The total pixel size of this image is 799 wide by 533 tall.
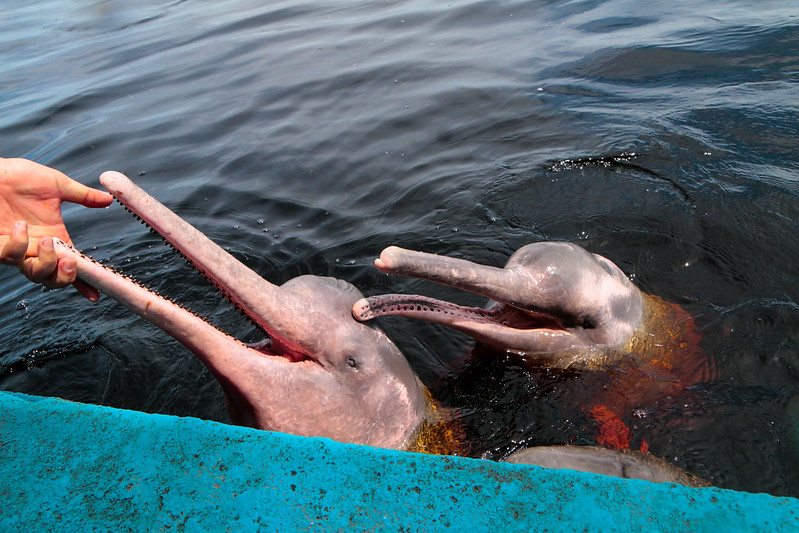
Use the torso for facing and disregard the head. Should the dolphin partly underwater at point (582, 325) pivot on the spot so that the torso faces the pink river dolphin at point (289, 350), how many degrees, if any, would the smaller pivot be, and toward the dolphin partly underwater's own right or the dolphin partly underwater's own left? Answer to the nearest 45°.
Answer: approximately 45° to the dolphin partly underwater's own left

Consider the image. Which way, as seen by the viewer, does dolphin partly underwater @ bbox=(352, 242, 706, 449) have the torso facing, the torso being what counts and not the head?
to the viewer's left

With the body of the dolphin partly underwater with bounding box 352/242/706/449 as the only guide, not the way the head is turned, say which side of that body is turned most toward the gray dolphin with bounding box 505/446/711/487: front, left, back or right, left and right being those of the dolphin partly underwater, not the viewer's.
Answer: left

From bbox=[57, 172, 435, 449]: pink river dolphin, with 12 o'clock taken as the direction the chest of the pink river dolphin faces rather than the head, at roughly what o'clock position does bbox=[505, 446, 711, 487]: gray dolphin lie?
The gray dolphin is roughly at 7 o'clock from the pink river dolphin.

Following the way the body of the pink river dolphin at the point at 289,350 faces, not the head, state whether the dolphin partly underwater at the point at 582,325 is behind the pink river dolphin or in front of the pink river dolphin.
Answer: behind

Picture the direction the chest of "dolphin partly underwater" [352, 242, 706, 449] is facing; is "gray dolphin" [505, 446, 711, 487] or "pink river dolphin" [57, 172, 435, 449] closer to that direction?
the pink river dolphin

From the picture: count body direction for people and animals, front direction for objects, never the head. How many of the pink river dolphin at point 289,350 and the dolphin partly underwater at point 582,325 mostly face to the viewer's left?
2

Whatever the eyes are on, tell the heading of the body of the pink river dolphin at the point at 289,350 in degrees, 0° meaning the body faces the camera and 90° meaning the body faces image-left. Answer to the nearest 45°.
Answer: approximately 90°
